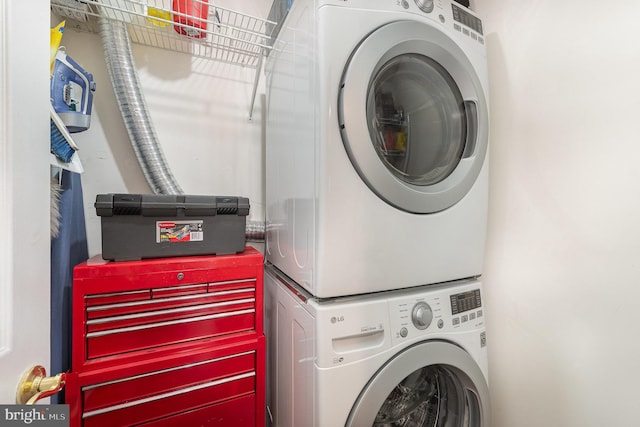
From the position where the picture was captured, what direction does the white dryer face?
facing the viewer and to the right of the viewer

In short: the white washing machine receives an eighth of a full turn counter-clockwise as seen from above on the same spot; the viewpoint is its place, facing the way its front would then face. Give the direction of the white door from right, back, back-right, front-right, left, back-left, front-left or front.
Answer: back-right

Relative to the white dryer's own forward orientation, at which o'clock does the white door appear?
The white door is roughly at 3 o'clock from the white dryer.

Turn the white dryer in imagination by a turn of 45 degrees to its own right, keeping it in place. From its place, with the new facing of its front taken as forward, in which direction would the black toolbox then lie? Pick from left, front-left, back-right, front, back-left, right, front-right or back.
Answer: right

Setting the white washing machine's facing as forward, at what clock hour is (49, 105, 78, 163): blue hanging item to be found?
The blue hanging item is roughly at 4 o'clock from the white washing machine.

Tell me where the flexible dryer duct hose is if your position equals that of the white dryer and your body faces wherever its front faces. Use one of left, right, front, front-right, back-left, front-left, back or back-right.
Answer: back-right
